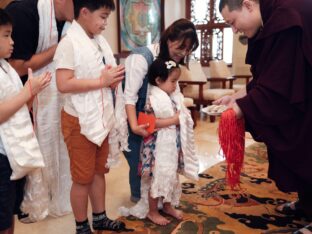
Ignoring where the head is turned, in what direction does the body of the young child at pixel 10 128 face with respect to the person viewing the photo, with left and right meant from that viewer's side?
facing to the right of the viewer

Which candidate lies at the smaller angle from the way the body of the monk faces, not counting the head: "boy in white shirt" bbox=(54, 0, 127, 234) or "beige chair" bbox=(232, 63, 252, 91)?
the boy in white shirt

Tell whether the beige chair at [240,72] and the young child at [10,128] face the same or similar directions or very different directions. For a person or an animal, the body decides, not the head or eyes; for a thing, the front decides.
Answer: very different directions

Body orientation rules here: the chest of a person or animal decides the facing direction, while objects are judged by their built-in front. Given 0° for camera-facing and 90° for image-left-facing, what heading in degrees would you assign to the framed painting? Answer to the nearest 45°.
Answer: approximately 0°

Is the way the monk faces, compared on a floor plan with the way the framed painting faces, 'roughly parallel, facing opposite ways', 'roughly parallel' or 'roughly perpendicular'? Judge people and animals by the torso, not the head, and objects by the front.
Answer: roughly perpendicular

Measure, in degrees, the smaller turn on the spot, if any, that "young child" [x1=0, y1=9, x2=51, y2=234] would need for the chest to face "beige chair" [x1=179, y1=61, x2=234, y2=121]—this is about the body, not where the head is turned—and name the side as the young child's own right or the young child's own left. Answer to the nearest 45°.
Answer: approximately 45° to the young child's own left

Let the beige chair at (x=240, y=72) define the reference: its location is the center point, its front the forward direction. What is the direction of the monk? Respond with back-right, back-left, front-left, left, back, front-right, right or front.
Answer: front-left

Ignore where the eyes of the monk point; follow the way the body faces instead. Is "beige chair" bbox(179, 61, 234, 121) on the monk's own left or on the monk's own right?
on the monk's own right

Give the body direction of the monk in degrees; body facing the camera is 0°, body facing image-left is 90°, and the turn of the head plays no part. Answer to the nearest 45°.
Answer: approximately 90°

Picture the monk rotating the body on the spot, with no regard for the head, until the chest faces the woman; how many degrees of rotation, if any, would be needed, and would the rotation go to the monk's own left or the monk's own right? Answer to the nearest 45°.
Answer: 0° — they already face them

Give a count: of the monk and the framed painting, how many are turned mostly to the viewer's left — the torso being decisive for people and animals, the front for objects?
1
